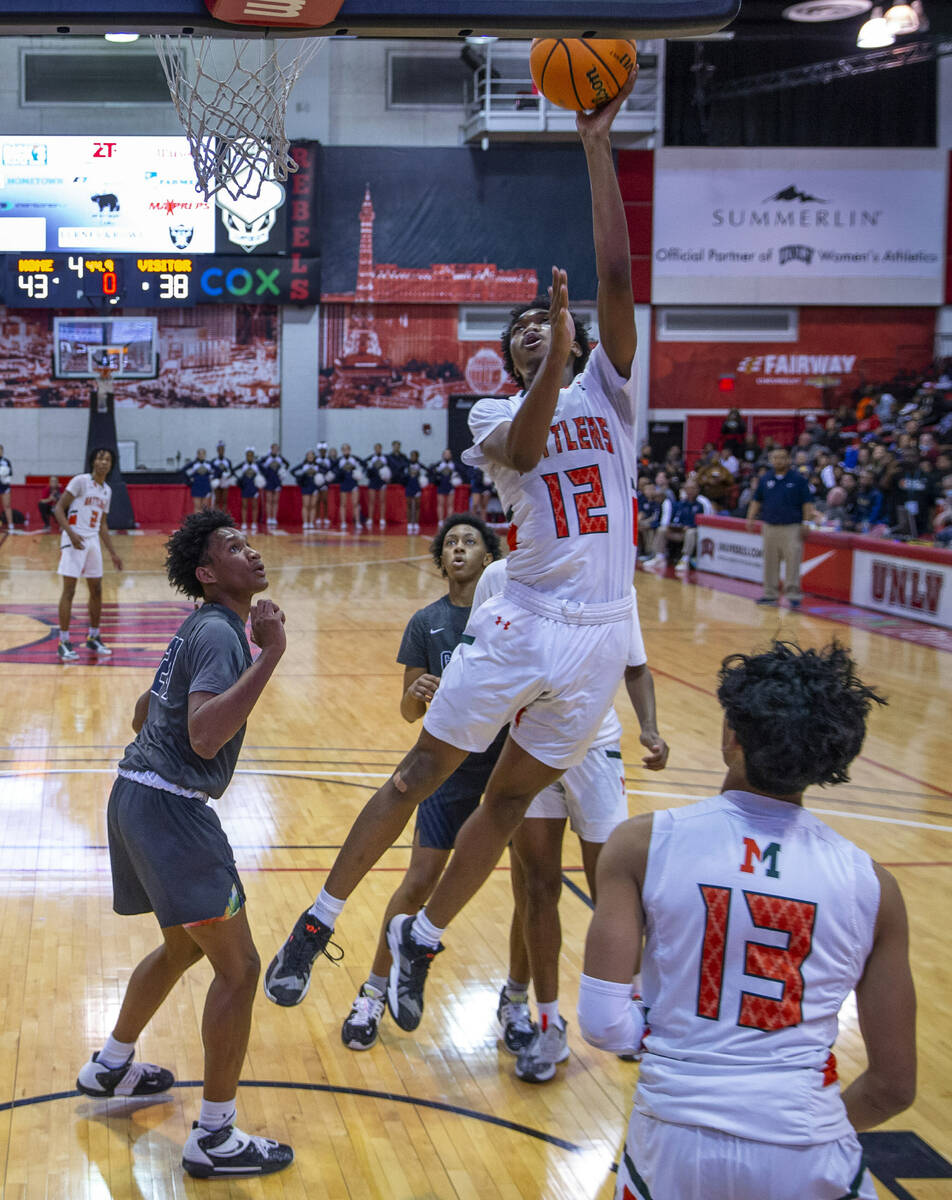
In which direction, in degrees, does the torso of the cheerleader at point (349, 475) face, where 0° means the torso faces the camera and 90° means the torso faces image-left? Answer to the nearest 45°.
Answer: approximately 0°

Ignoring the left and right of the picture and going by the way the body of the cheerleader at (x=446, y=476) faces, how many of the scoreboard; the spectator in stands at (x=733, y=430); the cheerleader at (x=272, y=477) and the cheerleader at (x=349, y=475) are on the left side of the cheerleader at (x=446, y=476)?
1

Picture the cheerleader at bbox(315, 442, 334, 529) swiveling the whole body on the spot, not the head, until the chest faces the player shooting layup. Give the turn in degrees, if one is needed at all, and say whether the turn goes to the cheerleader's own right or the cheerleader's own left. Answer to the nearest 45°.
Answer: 0° — they already face them

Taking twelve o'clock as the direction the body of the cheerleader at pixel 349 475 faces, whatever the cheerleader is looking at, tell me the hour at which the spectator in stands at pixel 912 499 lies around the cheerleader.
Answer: The spectator in stands is roughly at 11 o'clock from the cheerleader.

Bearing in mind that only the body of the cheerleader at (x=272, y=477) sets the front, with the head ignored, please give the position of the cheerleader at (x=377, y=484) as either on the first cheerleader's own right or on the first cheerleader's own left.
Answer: on the first cheerleader's own left

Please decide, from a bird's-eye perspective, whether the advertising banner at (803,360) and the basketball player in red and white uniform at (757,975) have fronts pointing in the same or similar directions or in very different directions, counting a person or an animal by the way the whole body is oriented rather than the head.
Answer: very different directions

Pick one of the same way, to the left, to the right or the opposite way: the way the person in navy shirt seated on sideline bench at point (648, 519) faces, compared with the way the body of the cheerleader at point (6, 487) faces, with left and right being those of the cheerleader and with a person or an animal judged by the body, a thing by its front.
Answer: to the right

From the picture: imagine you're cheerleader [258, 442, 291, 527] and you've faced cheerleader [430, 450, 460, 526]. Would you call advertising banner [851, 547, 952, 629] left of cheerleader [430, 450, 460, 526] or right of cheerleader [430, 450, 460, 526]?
right

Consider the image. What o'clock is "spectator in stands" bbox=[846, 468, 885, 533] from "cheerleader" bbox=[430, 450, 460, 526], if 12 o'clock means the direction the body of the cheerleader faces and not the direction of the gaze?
The spectator in stands is roughly at 11 o'clock from the cheerleader.

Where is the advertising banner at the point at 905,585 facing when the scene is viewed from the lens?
facing the viewer and to the left of the viewer

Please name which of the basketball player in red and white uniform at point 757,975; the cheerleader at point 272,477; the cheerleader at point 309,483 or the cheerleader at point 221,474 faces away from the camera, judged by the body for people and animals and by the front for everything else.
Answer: the basketball player in red and white uniform

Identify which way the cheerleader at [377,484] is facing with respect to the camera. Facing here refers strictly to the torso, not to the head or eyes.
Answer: toward the camera

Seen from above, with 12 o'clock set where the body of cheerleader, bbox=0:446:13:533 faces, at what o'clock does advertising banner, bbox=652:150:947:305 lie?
The advertising banner is roughly at 9 o'clock from the cheerleader.

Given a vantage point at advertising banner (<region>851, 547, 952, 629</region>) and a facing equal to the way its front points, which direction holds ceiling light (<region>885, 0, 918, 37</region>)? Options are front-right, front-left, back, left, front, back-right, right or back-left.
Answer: back-right

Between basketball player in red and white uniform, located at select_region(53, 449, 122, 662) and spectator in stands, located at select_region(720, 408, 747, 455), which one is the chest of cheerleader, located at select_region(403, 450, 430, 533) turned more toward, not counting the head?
the basketball player in red and white uniform

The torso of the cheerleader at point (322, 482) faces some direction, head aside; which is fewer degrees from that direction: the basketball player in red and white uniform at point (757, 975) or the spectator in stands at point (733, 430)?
the basketball player in red and white uniform

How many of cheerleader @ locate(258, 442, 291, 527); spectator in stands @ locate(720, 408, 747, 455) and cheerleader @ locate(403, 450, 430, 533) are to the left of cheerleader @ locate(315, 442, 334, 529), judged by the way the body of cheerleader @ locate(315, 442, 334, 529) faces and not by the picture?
2
